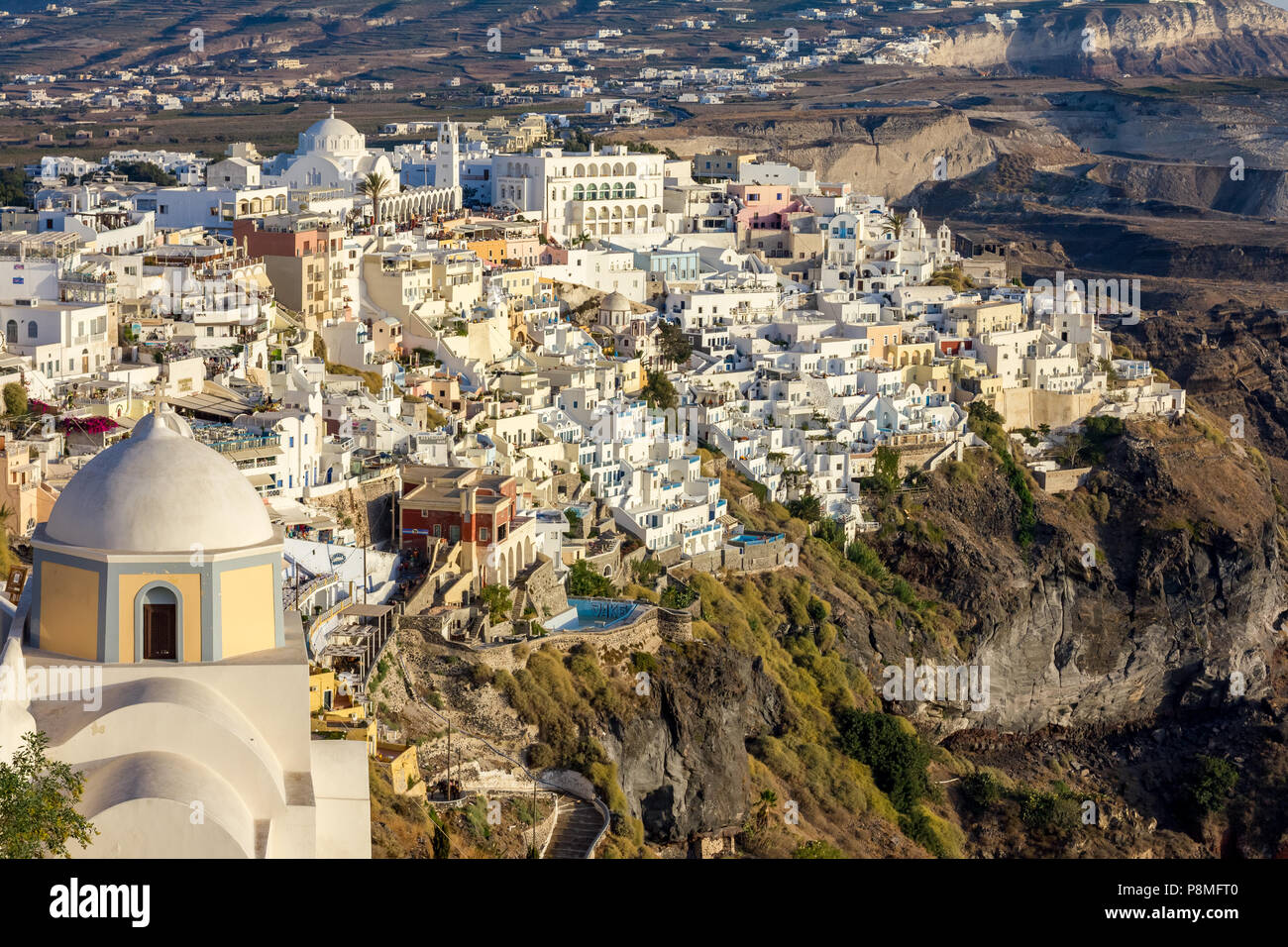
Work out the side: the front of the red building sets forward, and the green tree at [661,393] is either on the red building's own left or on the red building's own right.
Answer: on the red building's own left

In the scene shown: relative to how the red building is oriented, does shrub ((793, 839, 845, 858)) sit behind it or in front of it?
in front

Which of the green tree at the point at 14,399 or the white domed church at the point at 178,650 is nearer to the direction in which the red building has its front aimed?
the white domed church
